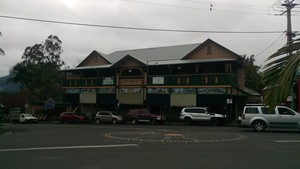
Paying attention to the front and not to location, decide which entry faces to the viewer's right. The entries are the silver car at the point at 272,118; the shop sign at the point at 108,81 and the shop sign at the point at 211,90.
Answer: the silver car

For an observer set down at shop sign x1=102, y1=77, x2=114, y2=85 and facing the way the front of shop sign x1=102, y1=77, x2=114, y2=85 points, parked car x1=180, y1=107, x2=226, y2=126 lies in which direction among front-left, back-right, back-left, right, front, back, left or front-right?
front-left

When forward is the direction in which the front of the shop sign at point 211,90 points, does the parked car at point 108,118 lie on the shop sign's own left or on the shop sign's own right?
on the shop sign's own right

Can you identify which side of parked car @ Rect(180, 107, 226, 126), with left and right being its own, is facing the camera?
right

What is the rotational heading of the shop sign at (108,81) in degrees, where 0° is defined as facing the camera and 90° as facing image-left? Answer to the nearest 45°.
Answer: approximately 0°

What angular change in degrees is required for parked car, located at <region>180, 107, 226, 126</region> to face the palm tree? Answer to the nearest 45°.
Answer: approximately 90° to its right

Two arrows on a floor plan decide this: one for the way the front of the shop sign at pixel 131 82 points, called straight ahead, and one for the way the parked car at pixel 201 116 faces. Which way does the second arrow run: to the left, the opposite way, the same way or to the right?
to the left

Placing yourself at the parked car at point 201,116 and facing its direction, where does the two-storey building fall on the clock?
The two-storey building is roughly at 8 o'clock from the parked car.

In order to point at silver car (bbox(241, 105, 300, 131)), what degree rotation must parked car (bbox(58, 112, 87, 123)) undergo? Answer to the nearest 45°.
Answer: approximately 45° to its right

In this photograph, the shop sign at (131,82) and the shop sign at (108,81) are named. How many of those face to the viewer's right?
0

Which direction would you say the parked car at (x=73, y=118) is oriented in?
to the viewer's right

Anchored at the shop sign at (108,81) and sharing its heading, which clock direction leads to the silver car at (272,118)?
The silver car is roughly at 11 o'clock from the shop sign.
